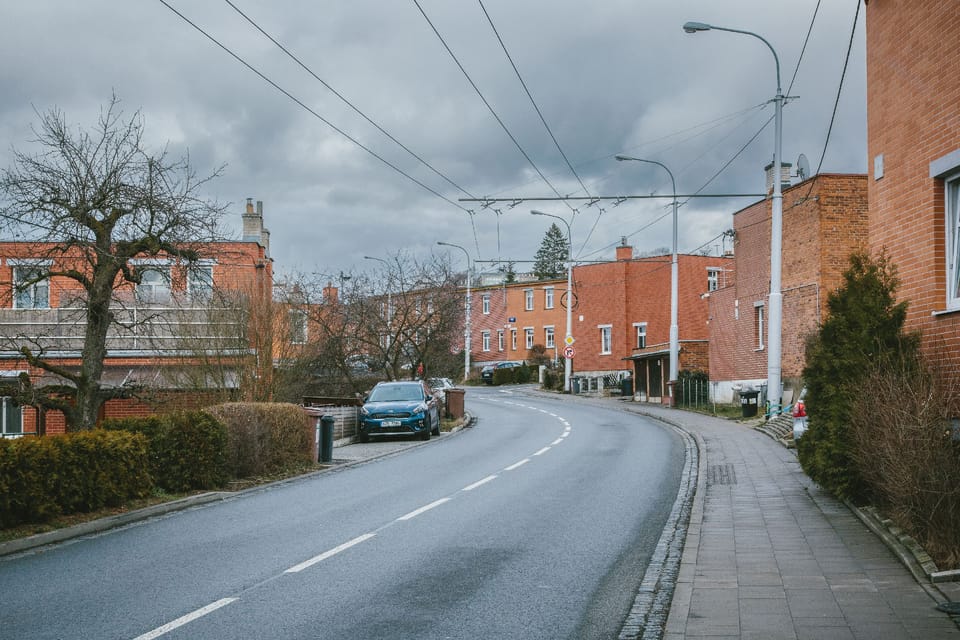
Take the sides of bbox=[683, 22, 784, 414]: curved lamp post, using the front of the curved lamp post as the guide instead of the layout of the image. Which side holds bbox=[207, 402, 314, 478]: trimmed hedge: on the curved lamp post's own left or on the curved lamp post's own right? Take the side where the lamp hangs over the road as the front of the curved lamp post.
on the curved lamp post's own left

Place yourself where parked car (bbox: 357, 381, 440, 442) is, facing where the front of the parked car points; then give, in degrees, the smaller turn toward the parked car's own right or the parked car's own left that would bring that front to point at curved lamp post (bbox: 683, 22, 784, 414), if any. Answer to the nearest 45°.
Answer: approximately 45° to the parked car's own left

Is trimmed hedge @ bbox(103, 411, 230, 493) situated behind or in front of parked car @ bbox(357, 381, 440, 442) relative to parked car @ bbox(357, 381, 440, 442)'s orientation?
in front

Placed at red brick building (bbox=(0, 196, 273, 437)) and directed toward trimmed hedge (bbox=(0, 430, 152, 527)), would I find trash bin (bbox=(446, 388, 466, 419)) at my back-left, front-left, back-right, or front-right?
back-left

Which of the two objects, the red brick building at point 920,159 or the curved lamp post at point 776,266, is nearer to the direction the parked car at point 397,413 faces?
the red brick building

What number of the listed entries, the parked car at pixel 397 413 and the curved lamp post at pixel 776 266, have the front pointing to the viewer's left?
1

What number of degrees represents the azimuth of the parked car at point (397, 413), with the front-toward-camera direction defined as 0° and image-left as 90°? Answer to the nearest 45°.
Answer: approximately 0°

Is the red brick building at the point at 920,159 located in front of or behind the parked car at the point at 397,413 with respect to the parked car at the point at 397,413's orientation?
in front

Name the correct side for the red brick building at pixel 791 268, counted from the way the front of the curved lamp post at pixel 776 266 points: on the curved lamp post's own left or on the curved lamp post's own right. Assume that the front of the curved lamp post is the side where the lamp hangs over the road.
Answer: on the curved lamp post's own right

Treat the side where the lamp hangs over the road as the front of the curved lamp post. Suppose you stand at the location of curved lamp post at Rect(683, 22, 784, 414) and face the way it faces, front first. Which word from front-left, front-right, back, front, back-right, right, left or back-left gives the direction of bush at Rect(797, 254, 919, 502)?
left

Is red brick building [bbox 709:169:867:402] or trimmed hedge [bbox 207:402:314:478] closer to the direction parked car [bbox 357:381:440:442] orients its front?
the trimmed hedge

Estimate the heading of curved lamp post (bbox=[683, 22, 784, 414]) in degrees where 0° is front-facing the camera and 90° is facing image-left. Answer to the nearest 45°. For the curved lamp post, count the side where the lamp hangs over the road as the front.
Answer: approximately 90°

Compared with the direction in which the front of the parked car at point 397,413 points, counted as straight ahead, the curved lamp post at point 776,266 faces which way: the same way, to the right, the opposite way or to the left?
to the right

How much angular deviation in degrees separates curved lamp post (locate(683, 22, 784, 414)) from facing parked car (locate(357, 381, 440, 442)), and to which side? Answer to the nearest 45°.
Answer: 0° — it already faces it

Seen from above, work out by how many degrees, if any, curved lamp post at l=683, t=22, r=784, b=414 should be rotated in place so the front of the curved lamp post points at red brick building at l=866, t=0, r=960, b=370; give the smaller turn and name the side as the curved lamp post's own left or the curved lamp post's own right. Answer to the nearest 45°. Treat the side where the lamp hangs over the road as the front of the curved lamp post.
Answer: approximately 90° to the curved lamp post's own left

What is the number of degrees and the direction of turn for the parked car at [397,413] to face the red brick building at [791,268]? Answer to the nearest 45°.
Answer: approximately 135° to its left
